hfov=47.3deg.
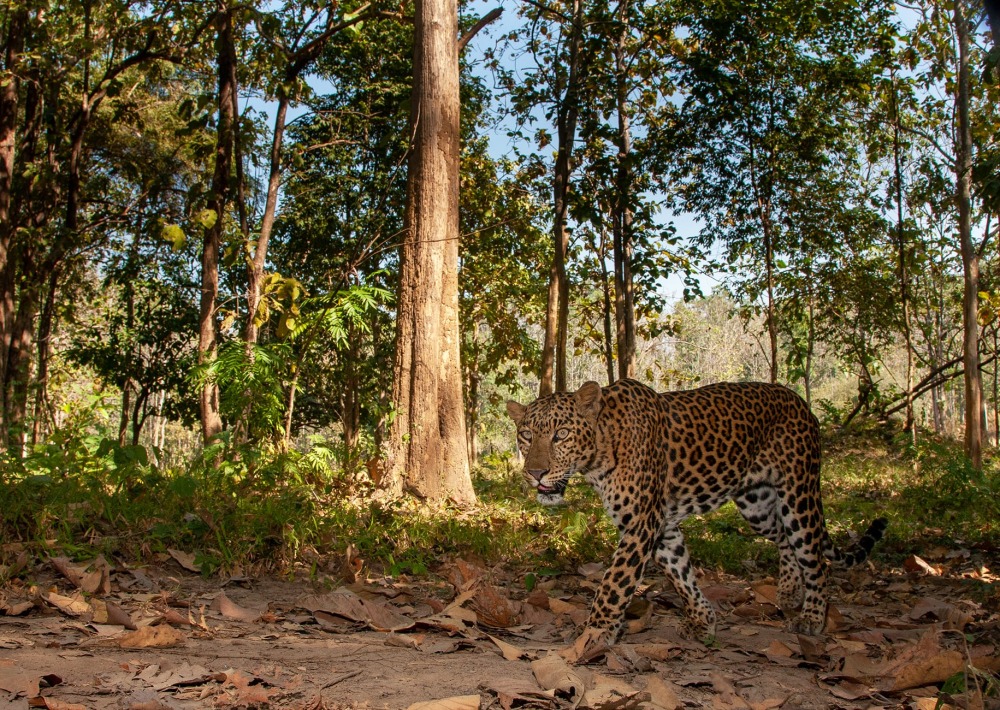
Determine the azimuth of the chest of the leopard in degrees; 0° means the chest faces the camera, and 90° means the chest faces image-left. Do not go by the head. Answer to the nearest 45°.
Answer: approximately 45°

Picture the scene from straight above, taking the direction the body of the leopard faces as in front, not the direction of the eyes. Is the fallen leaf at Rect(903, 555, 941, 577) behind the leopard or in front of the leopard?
behind

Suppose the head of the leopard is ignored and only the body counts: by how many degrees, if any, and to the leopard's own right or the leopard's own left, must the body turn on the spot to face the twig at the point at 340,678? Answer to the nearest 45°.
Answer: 0° — it already faces it

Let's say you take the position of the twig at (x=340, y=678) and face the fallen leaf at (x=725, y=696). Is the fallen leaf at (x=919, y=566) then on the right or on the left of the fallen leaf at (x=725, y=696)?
left

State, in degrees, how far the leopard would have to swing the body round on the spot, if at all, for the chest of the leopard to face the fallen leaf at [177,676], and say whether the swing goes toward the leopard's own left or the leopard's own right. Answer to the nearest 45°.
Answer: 0° — it already faces it

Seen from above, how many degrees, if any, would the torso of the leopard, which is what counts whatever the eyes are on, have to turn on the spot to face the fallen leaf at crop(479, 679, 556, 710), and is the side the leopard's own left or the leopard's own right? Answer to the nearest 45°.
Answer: approximately 45° to the leopard's own left

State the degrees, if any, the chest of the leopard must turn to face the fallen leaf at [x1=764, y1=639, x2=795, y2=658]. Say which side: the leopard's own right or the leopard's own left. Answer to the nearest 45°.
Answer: approximately 90° to the leopard's own left

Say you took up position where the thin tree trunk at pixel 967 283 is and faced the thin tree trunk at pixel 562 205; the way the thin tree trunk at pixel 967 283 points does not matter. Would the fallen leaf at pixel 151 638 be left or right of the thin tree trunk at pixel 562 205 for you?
left

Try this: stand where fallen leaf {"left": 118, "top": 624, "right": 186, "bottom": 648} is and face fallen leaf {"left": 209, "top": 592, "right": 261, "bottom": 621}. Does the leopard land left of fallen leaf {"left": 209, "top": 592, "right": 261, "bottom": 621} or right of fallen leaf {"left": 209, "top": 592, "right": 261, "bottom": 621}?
right

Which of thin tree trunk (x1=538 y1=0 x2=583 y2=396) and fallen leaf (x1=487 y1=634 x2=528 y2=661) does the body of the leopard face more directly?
the fallen leaf
